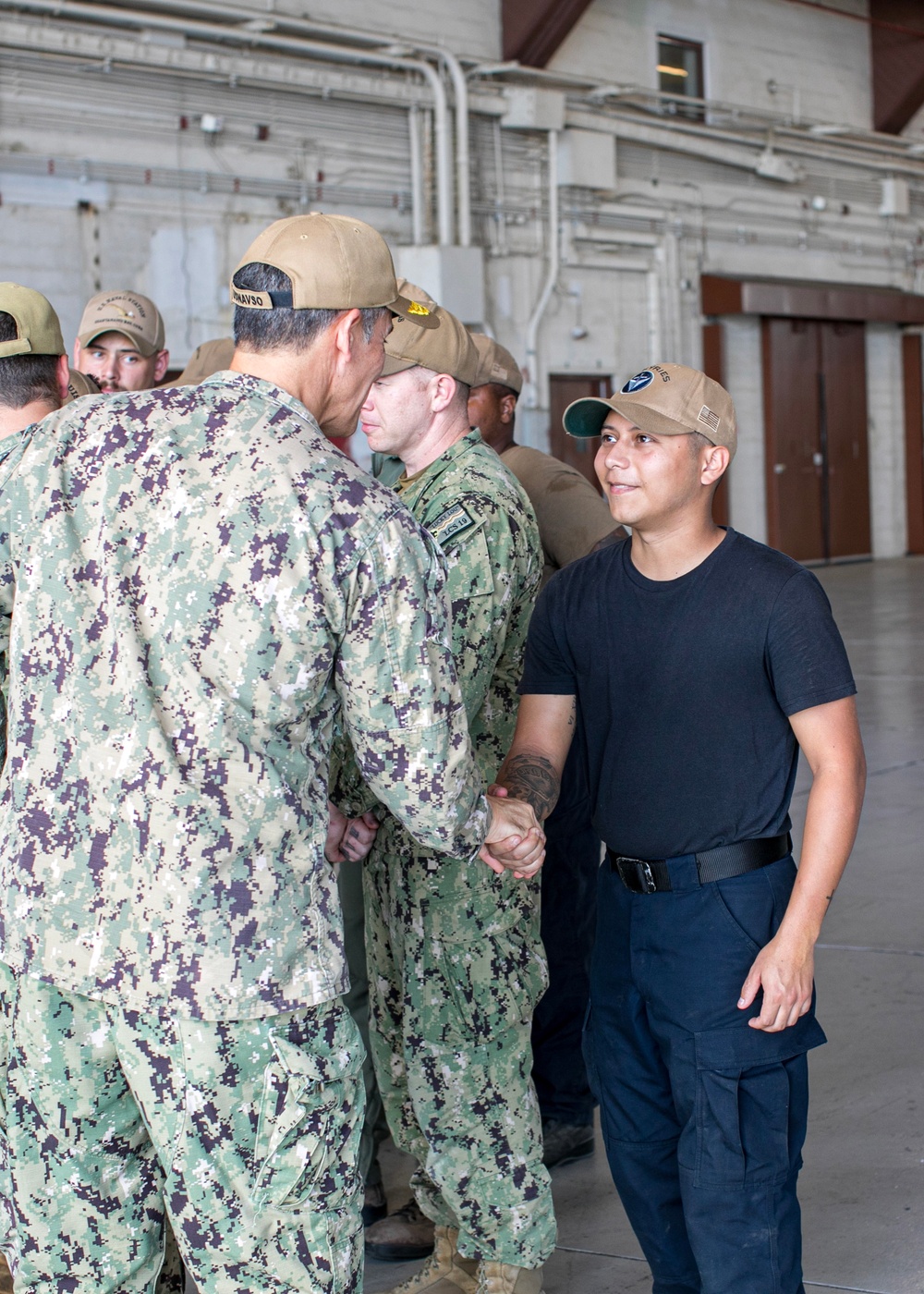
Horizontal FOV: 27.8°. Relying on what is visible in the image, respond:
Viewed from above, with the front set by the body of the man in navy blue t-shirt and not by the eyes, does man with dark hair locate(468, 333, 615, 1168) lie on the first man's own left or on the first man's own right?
on the first man's own right

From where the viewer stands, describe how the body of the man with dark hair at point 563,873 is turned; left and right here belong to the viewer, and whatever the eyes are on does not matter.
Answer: facing to the left of the viewer

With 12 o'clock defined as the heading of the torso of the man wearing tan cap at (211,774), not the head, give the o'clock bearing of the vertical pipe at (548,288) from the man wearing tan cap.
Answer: The vertical pipe is roughly at 11 o'clock from the man wearing tan cap.

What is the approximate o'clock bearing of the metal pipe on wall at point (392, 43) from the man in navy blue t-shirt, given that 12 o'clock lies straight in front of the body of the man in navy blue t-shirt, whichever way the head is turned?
The metal pipe on wall is roughly at 4 o'clock from the man in navy blue t-shirt.

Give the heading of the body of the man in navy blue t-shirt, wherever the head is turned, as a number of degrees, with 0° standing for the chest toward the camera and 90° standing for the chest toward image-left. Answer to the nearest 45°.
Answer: approximately 45°

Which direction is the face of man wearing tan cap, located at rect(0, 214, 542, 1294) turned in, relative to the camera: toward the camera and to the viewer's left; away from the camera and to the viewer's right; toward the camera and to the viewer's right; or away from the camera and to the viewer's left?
away from the camera and to the viewer's right

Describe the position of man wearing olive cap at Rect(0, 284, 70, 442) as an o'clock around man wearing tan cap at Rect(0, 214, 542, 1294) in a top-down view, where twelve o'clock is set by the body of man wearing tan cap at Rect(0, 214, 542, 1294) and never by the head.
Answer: man wearing olive cap at Rect(0, 284, 70, 442) is roughly at 10 o'clock from man wearing tan cap at Rect(0, 214, 542, 1294).
